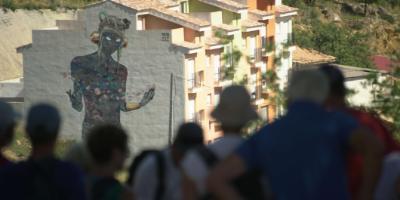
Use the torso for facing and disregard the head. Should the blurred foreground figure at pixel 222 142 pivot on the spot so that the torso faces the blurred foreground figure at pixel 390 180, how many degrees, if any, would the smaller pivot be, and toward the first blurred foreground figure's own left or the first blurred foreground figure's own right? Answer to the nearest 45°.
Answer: approximately 90° to the first blurred foreground figure's own right

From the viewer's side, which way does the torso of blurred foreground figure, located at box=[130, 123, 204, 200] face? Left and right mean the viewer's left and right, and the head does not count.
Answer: facing away from the viewer and to the right of the viewer

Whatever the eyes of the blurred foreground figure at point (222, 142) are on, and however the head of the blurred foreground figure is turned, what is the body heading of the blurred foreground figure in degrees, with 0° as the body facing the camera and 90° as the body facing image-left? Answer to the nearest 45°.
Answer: approximately 180°

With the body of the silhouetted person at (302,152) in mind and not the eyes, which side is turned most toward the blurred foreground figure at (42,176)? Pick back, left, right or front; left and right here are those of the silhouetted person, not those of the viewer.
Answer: left

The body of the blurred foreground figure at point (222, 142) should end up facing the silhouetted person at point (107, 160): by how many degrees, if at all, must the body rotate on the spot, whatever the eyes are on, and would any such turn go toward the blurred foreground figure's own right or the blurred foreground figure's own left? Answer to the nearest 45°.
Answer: approximately 90° to the blurred foreground figure's own left

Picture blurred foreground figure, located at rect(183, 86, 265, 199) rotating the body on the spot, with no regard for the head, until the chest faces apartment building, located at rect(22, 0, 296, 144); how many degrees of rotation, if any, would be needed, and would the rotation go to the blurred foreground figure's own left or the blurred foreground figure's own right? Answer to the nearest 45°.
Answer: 0° — they already face it

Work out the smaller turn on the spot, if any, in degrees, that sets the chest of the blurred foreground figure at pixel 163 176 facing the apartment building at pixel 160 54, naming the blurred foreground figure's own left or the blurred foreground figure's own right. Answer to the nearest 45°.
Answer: approximately 45° to the blurred foreground figure's own left

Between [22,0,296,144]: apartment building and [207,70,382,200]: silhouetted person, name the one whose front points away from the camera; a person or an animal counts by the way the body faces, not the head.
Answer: the silhouetted person

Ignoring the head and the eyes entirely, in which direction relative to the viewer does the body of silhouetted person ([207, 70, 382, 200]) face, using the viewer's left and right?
facing away from the viewer

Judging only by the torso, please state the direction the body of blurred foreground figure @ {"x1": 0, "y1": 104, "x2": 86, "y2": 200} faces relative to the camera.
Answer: away from the camera

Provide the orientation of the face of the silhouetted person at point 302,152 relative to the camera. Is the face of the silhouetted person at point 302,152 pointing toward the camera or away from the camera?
away from the camera

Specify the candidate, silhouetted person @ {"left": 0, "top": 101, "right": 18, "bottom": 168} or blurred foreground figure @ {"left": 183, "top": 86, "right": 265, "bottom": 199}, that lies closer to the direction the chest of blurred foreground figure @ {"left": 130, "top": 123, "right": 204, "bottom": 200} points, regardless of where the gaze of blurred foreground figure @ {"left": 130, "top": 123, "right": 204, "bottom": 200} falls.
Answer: the blurred foreground figure

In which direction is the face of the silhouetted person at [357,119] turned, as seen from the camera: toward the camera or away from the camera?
away from the camera

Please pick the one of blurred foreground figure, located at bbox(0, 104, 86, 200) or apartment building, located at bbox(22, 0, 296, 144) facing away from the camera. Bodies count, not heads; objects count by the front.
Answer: the blurred foreground figure
